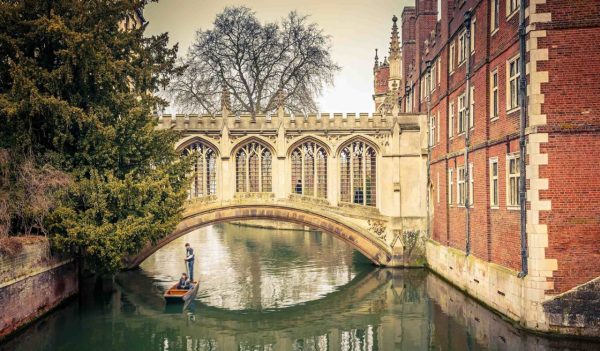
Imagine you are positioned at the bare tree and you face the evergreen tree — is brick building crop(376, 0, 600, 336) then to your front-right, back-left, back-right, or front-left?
front-left

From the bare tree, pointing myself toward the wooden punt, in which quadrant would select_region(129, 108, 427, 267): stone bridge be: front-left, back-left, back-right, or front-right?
front-left

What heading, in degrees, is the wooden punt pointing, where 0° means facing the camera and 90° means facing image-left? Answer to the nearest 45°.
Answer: approximately 45°

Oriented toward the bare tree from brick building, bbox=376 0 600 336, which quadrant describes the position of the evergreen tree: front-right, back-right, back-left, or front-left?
front-left

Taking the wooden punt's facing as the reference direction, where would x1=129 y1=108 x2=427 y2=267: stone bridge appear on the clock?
The stone bridge is roughly at 6 o'clock from the wooden punt.

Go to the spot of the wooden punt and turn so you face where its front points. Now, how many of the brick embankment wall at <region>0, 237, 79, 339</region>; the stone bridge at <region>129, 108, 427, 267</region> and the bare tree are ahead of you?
1

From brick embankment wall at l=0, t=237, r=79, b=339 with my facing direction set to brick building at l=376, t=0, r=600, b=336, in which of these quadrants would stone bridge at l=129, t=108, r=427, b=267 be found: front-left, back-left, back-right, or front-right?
front-left

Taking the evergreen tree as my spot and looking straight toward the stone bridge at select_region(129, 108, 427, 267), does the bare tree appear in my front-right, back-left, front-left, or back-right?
front-left

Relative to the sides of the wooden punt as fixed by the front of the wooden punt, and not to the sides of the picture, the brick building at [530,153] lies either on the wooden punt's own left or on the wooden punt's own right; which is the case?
on the wooden punt's own left

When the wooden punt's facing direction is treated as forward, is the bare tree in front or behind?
behind

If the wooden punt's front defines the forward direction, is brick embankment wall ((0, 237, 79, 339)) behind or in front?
in front
